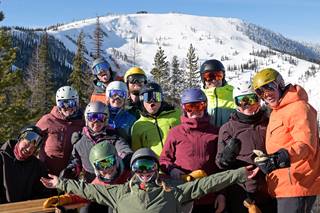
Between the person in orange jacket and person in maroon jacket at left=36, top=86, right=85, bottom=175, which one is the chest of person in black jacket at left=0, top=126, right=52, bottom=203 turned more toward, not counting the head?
the person in orange jacket

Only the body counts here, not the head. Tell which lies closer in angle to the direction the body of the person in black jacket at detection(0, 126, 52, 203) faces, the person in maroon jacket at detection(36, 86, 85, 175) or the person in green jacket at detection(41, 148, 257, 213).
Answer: the person in green jacket

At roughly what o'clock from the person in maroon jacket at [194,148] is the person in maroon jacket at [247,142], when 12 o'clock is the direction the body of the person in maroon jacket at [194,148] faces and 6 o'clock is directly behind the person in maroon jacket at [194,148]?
the person in maroon jacket at [247,142] is roughly at 9 o'clock from the person in maroon jacket at [194,148].

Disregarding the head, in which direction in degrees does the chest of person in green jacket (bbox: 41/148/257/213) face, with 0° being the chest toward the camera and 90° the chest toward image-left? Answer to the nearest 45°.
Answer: approximately 0°

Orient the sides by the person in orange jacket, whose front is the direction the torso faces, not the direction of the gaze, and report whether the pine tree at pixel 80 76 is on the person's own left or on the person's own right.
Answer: on the person's own right

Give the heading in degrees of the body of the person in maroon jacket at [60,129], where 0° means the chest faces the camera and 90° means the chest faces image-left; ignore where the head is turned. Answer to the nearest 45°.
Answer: approximately 0°

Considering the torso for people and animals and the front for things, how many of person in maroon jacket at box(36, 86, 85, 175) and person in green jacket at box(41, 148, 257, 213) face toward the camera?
2

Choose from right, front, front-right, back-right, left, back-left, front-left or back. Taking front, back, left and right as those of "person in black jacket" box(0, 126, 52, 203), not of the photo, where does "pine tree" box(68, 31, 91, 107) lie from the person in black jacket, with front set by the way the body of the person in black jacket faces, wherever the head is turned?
back-left

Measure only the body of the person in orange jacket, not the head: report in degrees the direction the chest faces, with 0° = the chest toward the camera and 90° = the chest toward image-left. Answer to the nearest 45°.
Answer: approximately 45°

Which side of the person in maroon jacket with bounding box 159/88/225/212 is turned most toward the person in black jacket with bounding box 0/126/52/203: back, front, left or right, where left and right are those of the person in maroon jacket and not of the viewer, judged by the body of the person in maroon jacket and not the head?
right

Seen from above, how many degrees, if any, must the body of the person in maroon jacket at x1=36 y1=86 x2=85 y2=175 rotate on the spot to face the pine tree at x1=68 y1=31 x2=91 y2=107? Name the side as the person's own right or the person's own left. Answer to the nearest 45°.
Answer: approximately 180°

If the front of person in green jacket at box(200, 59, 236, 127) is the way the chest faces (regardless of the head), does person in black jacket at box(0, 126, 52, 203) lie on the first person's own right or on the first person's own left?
on the first person's own right

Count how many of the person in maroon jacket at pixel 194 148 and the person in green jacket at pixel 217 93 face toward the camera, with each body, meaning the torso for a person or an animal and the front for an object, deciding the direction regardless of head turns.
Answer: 2

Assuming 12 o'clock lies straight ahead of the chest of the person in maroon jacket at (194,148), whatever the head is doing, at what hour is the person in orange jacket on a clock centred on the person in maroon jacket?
The person in orange jacket is roughly at 10 o'clock from the person in maroon jacket.
